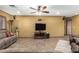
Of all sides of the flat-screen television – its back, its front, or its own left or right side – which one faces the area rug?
front

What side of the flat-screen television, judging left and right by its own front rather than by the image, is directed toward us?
front
